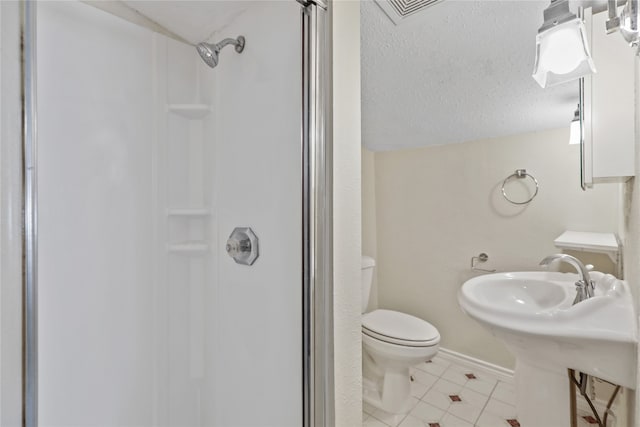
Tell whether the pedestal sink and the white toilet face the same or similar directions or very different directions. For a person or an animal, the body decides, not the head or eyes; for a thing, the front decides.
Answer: very different directions

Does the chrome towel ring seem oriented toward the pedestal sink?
yes

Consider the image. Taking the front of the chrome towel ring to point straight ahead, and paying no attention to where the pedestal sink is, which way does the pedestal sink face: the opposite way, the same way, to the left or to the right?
to the right

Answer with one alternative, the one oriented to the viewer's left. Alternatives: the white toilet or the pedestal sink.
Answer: the pedestal sink

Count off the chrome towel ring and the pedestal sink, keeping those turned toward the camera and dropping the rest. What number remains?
1

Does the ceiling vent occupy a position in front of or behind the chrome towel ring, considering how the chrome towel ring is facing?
in front

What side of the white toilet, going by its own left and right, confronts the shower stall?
right

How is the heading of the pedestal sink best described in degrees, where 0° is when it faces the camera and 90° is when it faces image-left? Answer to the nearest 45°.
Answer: approximately 90°

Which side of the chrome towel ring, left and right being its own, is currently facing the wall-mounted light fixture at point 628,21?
front

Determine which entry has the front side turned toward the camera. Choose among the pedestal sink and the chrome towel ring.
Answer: the chrome towel ring

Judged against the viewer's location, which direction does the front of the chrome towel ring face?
facing the viewer

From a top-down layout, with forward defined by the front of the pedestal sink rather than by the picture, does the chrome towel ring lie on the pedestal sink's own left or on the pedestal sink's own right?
on the pedestal sink's own right

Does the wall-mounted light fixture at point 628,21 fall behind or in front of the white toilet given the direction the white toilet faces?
in front

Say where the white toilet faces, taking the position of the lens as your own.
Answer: facing the viewer and to the right of the viewer
